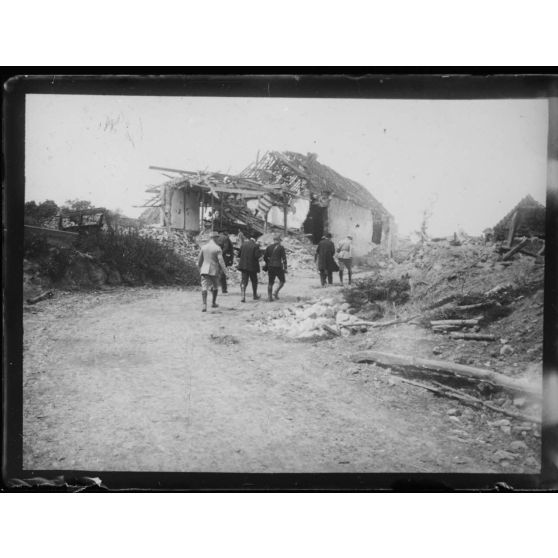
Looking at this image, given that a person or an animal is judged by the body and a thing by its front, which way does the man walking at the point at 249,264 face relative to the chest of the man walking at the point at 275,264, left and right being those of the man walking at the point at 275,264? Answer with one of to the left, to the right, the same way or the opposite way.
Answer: the same way

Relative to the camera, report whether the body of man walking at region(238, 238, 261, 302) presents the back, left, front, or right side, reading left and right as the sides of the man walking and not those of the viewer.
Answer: back

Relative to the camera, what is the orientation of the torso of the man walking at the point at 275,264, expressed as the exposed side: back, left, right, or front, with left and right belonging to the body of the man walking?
back

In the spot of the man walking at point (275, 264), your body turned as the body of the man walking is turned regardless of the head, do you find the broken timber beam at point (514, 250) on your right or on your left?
on your right

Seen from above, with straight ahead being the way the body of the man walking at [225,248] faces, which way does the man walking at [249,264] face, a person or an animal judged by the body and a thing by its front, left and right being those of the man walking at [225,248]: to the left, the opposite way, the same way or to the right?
the same way

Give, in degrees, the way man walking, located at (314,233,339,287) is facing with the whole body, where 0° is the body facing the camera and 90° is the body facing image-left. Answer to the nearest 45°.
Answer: approximately 180°

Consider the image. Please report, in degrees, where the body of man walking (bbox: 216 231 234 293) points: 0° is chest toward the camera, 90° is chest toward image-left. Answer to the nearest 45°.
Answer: approximately 180°

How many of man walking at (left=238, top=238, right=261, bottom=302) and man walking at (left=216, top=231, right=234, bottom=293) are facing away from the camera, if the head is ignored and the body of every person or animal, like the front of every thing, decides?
2

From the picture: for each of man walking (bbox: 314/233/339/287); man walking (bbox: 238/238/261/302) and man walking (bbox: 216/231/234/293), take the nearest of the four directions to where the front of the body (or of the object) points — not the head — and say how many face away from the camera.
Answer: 3
